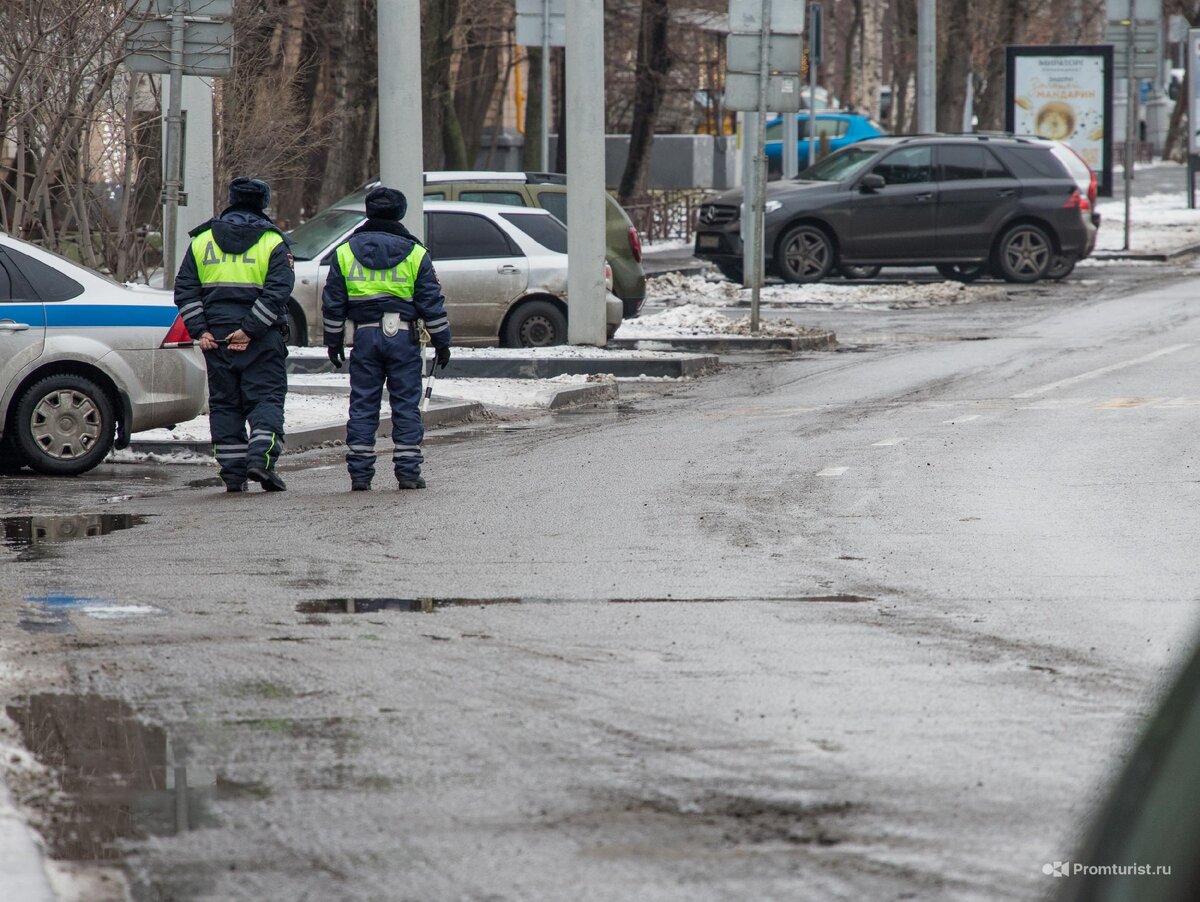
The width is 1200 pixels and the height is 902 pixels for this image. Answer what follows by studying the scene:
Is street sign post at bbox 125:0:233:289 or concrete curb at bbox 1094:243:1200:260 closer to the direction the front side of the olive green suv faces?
the street sign post

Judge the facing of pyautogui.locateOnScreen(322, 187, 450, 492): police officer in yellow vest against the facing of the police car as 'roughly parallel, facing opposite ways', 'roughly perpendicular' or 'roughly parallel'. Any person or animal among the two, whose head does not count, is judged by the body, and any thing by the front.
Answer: roughly perpendicular

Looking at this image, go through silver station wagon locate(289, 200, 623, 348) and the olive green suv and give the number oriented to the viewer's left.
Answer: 2

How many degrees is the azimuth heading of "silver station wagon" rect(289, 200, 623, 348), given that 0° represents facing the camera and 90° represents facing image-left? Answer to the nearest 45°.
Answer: approximately 90°

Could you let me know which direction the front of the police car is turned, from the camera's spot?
facing to the left of the viewer

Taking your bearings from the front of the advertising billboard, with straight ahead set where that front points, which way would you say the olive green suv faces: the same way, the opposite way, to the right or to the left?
to the right

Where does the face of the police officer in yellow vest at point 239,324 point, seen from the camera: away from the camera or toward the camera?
away from the camera

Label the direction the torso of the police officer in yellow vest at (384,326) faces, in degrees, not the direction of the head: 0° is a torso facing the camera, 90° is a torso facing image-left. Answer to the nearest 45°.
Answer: approximately 180°

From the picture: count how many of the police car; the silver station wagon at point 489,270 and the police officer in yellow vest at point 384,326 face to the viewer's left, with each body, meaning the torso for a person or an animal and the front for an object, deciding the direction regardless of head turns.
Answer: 2

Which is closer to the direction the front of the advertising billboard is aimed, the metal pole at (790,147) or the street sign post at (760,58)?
the street sign post

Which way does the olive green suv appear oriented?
to the viewer's left

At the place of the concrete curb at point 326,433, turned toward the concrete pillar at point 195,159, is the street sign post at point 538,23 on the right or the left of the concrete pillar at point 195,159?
right

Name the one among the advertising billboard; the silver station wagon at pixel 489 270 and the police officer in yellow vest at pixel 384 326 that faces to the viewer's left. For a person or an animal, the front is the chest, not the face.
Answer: the silver station wagon

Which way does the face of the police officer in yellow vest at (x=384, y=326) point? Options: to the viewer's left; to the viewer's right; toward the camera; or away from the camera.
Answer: away from the camera
